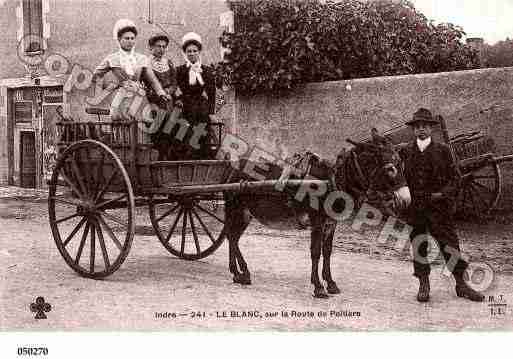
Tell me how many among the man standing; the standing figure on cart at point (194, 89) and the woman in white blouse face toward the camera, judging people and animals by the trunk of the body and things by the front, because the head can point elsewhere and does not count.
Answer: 3

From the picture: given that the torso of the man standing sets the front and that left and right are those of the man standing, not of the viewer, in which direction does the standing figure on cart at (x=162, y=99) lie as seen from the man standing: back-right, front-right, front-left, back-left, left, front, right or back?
right

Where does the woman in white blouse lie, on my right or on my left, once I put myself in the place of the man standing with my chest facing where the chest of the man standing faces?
on my right

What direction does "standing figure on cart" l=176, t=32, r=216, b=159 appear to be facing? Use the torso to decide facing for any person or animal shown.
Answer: toward the camera

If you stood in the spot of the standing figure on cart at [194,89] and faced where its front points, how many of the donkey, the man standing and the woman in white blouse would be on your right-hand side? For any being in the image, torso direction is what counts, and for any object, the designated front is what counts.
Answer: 1

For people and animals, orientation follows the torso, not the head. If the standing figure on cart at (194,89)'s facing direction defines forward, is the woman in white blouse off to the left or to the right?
on its right

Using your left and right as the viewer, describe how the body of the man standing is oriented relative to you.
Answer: facing the viewer

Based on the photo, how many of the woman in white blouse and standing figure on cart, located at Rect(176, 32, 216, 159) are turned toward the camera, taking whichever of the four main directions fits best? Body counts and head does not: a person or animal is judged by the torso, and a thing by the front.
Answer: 2

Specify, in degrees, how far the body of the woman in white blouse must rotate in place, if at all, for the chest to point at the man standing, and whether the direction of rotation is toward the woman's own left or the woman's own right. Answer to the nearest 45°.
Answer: approximately 45° to the woman's own left
